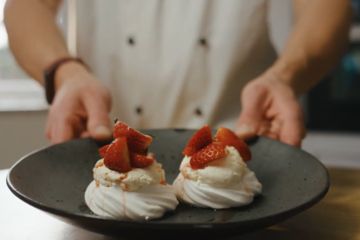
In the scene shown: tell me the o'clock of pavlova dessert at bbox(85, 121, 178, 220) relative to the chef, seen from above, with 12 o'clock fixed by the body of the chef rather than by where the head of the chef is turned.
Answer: The pavlova dessert is roughly at 12 o'clock from the chef.

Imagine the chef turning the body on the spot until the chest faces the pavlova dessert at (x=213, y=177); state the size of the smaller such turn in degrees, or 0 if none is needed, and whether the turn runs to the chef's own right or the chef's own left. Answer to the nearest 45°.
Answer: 0° — they already face it

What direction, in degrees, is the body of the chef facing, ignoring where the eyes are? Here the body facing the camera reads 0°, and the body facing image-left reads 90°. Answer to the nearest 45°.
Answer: approximately 0°
